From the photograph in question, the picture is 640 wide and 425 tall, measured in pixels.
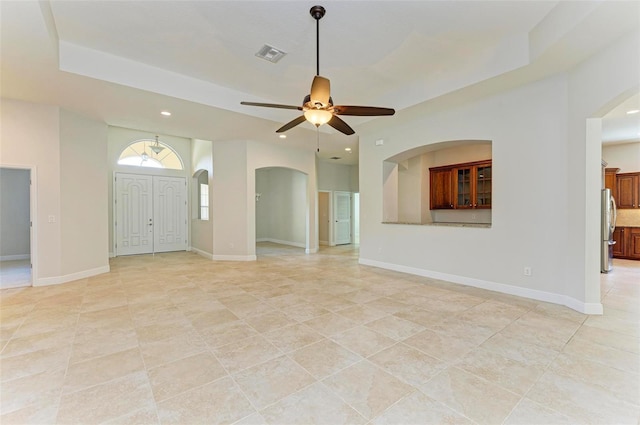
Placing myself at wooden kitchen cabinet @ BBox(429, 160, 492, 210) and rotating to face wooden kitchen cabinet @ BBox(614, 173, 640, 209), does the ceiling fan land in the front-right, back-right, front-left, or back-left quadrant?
back-right

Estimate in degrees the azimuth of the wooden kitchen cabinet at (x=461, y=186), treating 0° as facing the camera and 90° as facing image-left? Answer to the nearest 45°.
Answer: approximately 45°

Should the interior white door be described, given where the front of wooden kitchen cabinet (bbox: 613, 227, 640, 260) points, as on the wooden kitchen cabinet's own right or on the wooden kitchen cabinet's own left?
on the wooden kitchen cabinet's own right

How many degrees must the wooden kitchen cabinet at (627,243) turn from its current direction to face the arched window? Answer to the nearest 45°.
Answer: approximately 45° to its right

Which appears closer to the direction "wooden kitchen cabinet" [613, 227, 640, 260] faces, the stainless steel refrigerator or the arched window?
the stainless steel refrigerator
